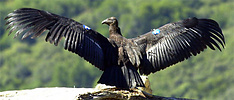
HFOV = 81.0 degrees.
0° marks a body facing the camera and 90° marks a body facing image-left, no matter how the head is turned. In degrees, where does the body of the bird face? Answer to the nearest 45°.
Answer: approximately 180°
